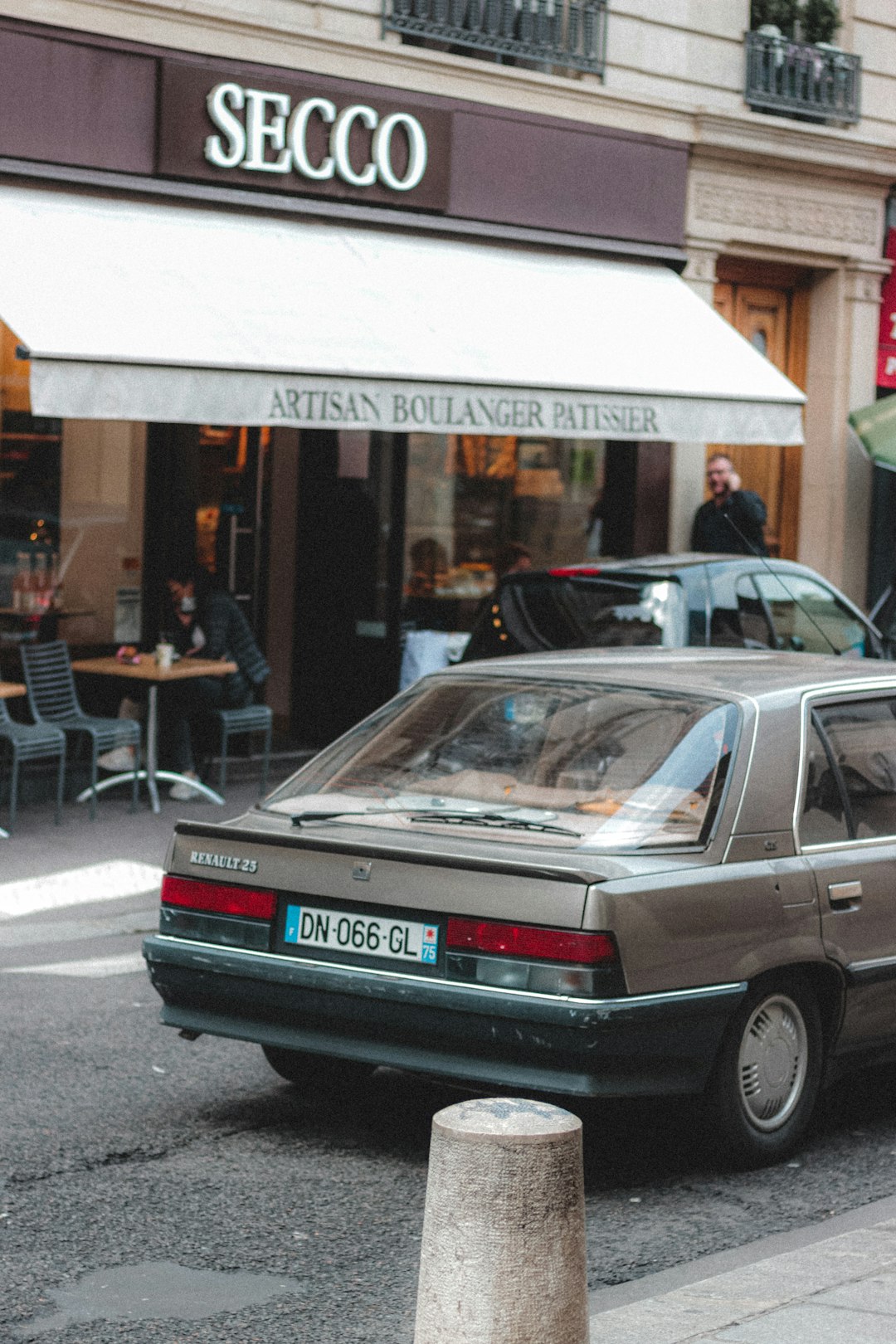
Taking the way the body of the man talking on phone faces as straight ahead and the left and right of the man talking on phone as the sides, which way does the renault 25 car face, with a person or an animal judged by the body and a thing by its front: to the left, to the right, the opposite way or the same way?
the opposite way

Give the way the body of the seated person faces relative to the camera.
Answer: to the viewer's left

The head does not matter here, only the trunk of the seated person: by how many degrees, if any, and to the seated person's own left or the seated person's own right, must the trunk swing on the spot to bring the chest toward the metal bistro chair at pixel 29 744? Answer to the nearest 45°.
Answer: approximately 45° to the seated person's own left

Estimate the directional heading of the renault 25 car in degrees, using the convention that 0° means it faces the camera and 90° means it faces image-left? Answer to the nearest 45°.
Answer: approximately 225°

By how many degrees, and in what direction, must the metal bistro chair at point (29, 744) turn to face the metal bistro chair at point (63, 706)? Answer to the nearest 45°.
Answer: approximately 90° to its left

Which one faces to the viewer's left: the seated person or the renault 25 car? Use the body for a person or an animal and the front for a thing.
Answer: the seated person

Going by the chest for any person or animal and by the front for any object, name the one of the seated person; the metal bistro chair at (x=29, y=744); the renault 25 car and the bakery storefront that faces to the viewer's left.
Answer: the seated person

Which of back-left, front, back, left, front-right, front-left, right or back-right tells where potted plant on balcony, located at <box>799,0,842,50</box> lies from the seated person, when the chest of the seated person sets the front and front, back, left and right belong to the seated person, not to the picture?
back-right

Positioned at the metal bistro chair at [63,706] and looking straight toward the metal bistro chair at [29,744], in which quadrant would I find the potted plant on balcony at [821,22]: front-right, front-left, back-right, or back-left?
back-left

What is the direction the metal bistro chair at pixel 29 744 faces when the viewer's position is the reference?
facing to the right of the viewer
